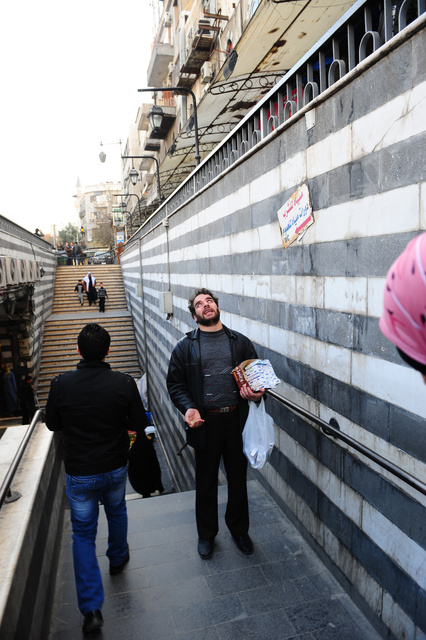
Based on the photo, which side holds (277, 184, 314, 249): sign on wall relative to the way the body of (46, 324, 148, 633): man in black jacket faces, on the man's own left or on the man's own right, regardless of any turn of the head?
on the man's own right

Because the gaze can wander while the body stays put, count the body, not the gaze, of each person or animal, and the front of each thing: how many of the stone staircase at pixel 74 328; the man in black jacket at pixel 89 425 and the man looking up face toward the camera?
2

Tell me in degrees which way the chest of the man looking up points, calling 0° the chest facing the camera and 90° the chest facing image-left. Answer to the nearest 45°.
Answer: approximately 0°

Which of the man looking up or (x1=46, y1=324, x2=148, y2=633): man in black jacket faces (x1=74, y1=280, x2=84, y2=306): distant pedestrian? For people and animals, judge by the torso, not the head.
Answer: the man in black jacket

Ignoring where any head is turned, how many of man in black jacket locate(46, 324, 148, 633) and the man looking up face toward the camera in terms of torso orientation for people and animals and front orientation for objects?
1

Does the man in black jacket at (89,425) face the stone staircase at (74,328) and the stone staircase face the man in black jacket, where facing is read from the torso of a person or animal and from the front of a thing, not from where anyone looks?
yes

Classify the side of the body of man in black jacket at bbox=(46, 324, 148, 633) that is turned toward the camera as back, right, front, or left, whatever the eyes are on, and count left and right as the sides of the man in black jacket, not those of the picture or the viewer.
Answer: back

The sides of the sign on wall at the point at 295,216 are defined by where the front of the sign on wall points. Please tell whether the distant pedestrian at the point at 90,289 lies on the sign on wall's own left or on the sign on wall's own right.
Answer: on the sign on wall's own right

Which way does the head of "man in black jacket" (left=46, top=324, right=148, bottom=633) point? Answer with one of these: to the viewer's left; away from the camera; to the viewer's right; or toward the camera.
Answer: away from the camera
